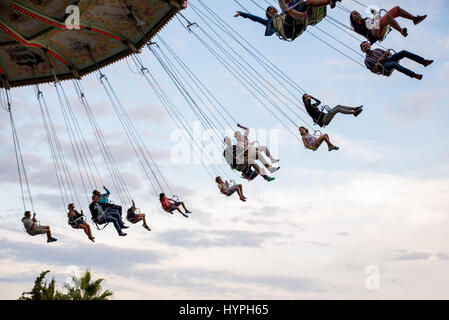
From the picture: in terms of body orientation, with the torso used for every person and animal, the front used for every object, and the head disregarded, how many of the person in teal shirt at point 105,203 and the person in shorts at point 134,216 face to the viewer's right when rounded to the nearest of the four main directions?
2

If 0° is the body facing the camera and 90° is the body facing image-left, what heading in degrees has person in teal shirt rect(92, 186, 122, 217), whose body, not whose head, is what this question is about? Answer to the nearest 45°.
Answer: approximately 270°

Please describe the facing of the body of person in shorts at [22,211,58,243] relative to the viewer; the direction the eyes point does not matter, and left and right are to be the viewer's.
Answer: facing to the right of the viewer

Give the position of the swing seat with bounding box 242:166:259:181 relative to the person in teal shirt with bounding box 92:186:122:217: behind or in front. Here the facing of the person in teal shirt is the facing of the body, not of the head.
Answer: in front

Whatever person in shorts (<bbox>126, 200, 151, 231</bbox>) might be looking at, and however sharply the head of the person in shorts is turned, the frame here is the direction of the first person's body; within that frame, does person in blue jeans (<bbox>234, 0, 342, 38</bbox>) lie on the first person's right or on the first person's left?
on the first person's right

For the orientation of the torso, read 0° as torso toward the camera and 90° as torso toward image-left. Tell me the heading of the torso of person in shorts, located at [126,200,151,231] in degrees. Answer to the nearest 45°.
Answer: approximately 270°

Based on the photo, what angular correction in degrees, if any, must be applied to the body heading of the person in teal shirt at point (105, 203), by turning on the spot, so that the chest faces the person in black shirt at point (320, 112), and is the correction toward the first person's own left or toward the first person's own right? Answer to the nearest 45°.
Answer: approximately 45° to the first person's own right

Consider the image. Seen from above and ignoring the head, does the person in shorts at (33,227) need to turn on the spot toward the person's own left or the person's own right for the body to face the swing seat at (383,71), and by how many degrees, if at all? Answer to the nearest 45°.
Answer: approximately 45° to the person's own right

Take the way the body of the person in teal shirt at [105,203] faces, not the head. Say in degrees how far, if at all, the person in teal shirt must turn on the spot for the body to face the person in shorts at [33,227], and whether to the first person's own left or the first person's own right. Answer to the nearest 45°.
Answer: approximately 180°
